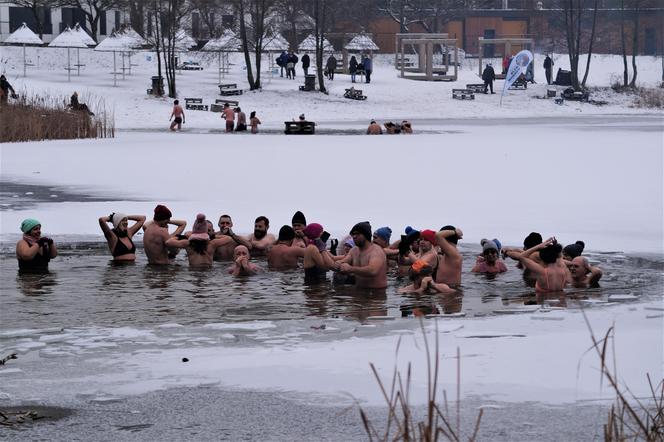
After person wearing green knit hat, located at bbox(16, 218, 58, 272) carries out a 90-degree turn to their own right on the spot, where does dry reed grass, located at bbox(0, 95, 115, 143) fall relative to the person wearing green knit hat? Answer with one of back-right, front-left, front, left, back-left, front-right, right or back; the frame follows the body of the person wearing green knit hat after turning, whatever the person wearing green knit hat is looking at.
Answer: back-right

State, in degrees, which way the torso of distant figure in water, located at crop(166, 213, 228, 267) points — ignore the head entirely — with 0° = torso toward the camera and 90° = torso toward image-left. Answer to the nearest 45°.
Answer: approximately 180°

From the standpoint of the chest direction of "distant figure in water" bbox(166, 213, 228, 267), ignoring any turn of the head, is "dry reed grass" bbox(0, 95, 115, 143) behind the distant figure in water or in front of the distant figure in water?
in front

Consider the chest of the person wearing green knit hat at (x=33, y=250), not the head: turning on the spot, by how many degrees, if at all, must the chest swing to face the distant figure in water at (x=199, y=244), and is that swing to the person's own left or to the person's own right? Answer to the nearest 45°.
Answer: approximately 45° to the person's own left

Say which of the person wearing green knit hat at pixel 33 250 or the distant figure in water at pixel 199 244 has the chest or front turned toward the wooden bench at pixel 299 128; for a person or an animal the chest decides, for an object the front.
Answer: the distant figure in water

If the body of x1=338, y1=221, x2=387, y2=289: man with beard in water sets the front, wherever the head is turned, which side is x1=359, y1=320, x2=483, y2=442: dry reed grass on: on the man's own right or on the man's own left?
on the man's own left

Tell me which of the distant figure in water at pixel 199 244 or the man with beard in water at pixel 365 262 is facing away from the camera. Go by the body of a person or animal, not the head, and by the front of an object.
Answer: the distant figure in water

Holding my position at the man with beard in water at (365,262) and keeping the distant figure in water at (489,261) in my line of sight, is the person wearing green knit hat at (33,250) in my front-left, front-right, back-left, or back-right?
back-left

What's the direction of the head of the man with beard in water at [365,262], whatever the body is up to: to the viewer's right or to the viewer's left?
to the viewer's left

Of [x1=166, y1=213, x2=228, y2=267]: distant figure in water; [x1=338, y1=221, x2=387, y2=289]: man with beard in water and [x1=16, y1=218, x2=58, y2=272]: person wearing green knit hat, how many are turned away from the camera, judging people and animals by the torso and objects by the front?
1

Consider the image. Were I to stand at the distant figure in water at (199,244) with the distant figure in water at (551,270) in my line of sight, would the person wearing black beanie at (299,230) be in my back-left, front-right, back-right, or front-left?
front-left

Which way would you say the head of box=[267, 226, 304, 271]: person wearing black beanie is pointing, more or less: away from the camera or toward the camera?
away from the camera

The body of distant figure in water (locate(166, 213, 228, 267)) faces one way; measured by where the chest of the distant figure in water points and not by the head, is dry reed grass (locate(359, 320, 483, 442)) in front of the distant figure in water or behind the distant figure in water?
behind

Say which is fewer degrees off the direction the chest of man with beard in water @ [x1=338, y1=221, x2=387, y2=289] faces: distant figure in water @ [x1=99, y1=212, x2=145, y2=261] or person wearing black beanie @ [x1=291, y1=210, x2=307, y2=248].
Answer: the distant figure in water
